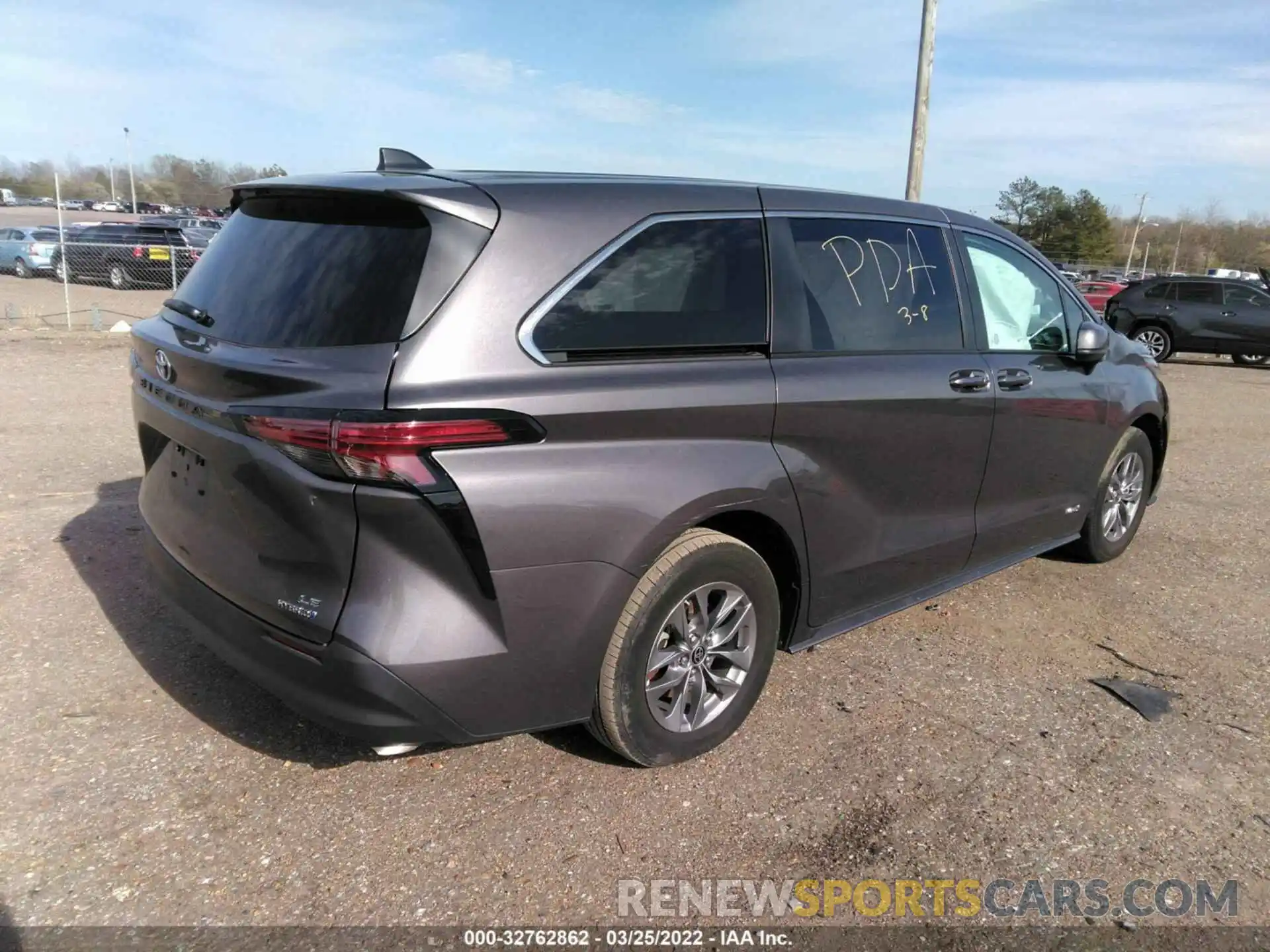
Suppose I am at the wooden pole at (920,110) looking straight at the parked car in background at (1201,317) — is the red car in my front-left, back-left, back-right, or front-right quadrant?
front-left

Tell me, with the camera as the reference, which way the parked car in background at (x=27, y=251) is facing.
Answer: facing away from the viewer and to the left of the viewer

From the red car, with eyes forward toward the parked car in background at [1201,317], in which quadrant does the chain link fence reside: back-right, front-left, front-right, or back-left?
front-right

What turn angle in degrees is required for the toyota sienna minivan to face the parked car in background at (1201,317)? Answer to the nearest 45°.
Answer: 0° — it already faces it

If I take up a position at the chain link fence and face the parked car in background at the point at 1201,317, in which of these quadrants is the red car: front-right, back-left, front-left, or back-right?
front-left

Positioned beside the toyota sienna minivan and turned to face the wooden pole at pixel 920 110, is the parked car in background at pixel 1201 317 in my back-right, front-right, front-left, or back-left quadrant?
front-right

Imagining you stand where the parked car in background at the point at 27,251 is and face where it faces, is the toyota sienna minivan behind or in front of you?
behind

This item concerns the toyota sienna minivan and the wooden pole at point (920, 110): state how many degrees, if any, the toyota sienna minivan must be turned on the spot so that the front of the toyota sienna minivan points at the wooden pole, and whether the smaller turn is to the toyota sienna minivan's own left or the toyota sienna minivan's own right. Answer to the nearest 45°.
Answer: approximately 45° to the toyota sienna minivan's own left

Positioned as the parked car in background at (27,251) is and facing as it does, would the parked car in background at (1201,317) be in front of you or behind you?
behind

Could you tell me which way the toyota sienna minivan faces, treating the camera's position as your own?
facing away from the viewer and to the right of the viewer

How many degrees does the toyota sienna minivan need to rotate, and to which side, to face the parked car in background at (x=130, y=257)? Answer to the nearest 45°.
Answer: approximately 90° to its left

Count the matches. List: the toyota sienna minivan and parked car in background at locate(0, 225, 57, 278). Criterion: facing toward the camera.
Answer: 0
